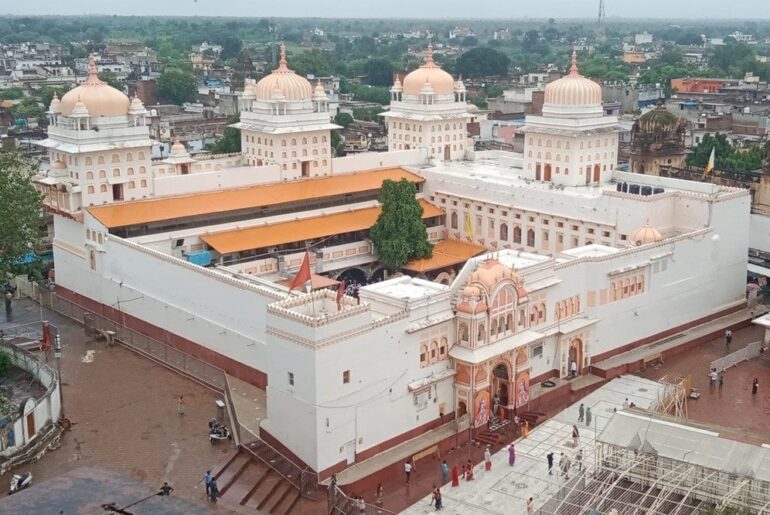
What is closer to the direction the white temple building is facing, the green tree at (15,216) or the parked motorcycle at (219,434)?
the parked motorcycle

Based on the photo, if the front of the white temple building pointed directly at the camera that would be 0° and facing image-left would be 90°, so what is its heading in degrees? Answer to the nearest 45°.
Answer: approximately 315°

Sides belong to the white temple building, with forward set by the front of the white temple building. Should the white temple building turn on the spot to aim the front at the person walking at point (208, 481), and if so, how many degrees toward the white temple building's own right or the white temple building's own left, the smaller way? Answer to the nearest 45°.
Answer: approximately 45° to the white temple building's own right

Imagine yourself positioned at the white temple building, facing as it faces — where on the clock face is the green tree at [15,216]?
The green tree is roughly at 4 o'clock from the white temple building.

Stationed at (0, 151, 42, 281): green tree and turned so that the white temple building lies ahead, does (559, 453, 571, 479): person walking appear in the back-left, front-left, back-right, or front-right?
front-right

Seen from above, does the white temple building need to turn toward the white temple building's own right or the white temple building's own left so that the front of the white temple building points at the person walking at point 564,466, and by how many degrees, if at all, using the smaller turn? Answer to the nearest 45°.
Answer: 0° — it already faces them

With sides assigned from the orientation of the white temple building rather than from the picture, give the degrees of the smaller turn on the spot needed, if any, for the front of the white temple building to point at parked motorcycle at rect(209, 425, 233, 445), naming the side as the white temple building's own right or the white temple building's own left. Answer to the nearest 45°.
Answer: approximately 45° to the white temple building's own right

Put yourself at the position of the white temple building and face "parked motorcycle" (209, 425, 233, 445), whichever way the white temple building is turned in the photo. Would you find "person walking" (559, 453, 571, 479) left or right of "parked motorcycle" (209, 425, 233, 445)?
left

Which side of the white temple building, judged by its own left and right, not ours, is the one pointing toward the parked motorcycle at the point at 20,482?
right
